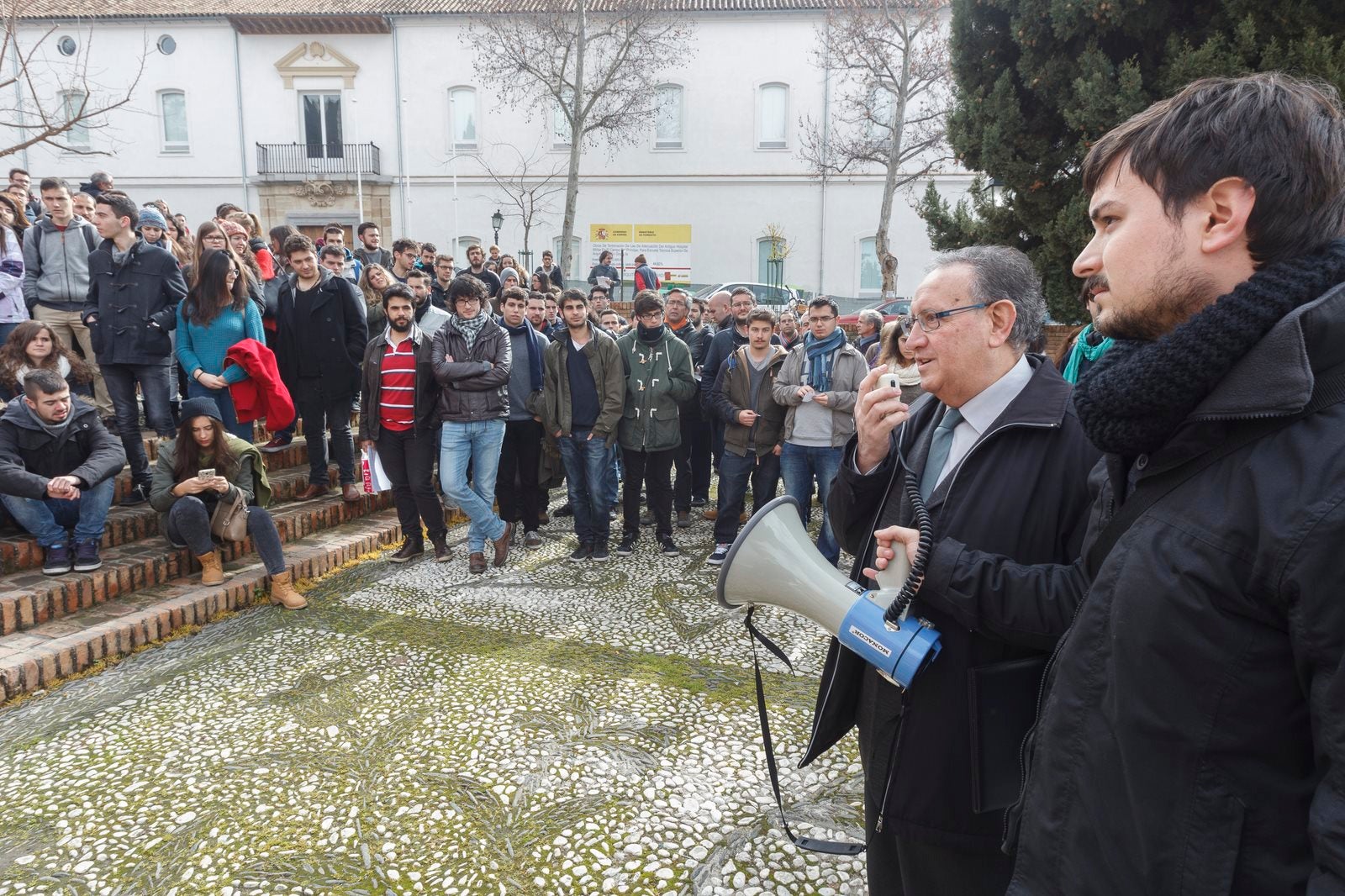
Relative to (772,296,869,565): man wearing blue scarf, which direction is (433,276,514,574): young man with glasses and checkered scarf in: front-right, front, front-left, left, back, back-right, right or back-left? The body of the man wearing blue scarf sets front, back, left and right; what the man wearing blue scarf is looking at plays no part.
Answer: right

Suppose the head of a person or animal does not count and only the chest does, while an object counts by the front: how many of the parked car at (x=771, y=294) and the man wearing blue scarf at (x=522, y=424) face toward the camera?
1

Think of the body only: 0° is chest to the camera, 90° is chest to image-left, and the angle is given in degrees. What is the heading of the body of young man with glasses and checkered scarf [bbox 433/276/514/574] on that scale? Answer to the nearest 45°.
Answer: approximately 0°

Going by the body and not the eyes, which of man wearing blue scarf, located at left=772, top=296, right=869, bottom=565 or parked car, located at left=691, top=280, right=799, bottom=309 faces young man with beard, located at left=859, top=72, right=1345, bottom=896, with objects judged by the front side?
the man wearing blue scarf

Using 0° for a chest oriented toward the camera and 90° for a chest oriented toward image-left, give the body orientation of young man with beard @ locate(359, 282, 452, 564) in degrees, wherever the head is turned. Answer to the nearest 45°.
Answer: approximately 0°

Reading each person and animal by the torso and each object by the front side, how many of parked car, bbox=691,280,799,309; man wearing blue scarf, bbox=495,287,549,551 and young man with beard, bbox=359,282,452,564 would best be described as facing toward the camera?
2

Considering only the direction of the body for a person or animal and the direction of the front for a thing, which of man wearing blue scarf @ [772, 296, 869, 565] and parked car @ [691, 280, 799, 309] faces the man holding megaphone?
the man wearing blue scarf

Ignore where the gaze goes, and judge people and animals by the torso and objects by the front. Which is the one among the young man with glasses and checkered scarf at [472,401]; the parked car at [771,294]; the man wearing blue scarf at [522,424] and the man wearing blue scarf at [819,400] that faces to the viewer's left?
the parked car

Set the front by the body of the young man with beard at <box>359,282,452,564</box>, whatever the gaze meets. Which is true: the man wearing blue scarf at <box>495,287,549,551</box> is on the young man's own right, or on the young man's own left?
on the young man's own left

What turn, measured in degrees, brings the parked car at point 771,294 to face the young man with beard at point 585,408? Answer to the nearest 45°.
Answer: approximately 90° to its left

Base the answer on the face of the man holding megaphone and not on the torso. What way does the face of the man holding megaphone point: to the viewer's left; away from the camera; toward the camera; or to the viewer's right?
to the viewer's left

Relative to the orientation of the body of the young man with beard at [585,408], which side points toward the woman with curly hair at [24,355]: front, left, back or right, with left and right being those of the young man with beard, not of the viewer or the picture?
right

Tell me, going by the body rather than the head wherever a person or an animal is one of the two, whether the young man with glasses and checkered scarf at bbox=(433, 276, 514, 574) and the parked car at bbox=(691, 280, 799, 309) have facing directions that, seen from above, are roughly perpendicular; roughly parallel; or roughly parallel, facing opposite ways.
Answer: roughly perpendicular
